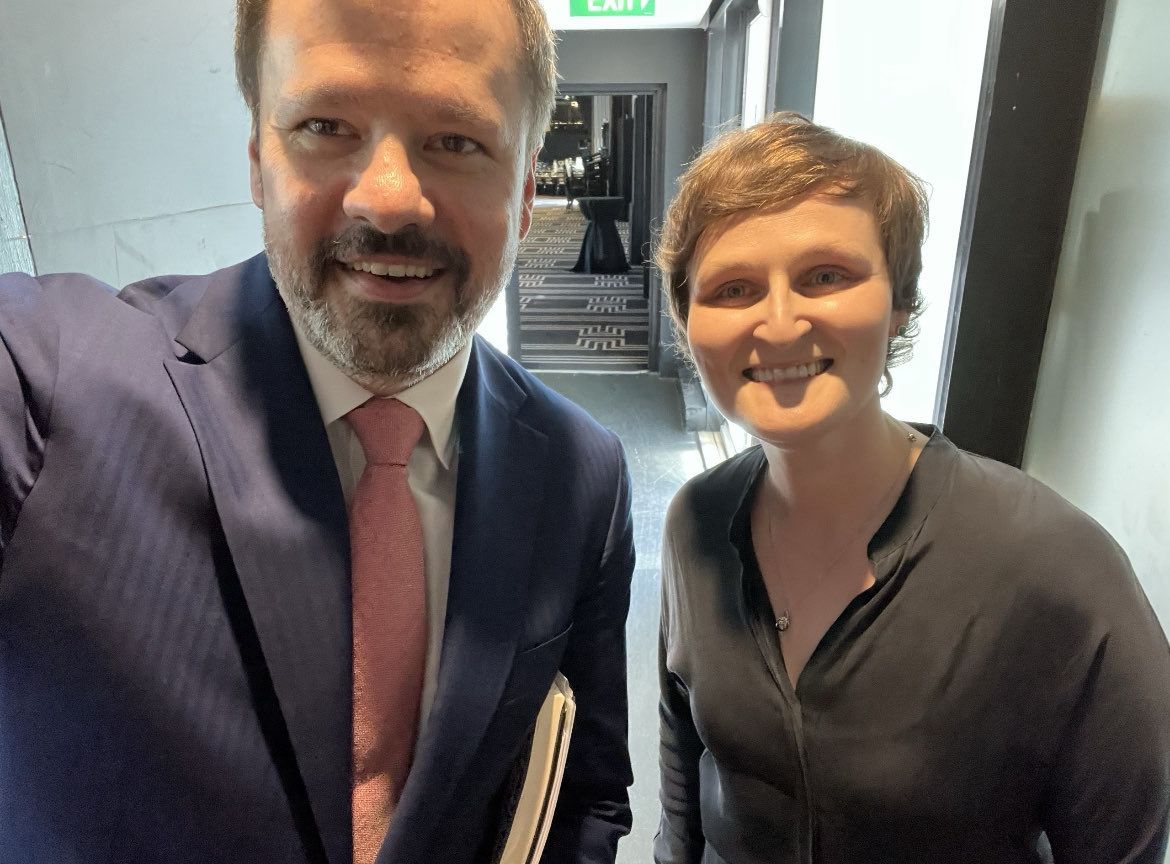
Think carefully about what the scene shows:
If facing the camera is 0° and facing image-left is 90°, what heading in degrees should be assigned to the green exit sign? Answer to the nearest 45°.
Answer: approximately 0°

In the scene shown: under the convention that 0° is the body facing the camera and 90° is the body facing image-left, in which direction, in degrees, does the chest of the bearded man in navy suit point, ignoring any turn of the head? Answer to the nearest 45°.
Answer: approximately 0°

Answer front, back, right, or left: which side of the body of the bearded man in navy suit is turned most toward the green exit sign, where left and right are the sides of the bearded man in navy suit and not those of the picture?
back

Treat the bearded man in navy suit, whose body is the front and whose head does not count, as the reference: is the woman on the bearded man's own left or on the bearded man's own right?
on the bearded man's own left

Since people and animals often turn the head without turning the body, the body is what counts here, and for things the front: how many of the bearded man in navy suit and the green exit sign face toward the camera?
2

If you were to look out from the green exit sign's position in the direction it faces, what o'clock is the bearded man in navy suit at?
The bearded man in navy suit is roughly at 12 o'clock from the green exit sign.

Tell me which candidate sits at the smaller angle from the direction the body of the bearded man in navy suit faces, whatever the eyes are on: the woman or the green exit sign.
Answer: the woman

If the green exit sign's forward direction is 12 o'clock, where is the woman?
The woman is roughly at 12 o'clock from the green exit sign.
